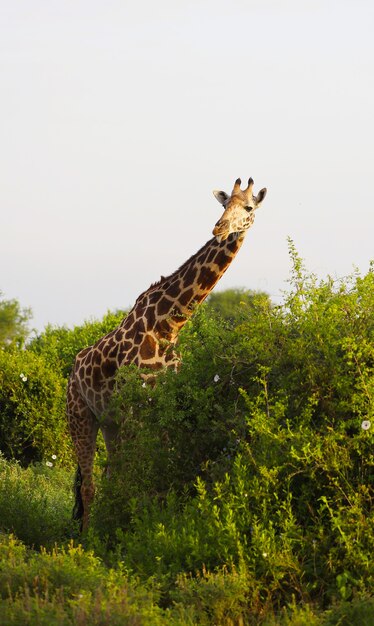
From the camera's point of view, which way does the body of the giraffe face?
to the viewer's right

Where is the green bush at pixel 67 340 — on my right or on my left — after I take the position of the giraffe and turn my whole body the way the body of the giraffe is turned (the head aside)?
on my left

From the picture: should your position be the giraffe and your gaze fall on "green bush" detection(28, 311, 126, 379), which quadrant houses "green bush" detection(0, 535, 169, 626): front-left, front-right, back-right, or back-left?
back-left

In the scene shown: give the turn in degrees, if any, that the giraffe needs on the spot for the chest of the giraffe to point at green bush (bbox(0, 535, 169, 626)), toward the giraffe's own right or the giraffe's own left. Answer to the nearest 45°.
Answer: approximately 90° to the giraffe's own right
